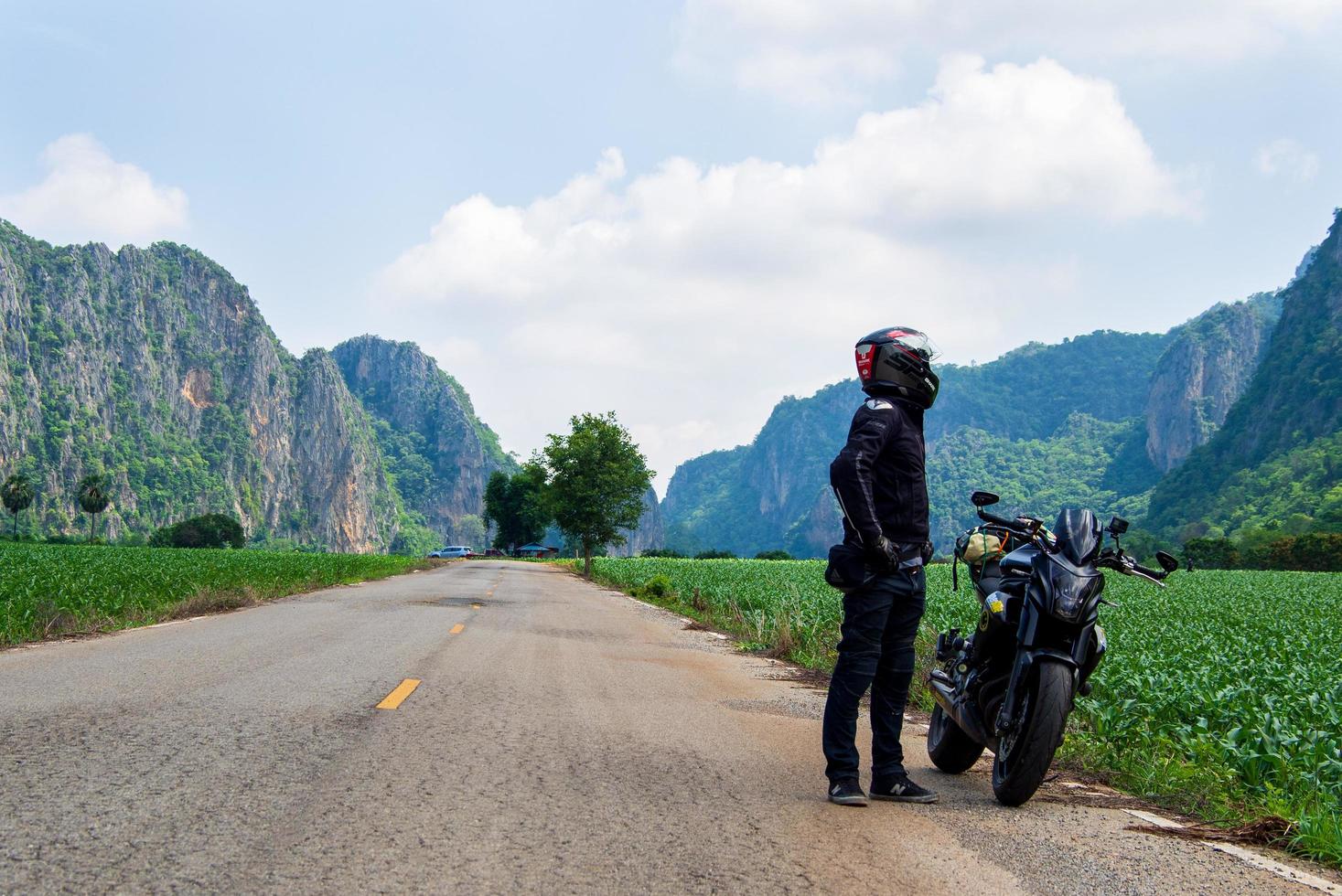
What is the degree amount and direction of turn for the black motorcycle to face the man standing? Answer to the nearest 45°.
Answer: approximately 135° to its right

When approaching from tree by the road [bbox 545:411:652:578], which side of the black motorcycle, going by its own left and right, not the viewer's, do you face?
back

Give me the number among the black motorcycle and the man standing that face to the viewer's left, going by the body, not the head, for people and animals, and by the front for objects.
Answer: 0

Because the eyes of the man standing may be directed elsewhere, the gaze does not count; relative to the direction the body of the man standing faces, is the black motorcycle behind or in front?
in front

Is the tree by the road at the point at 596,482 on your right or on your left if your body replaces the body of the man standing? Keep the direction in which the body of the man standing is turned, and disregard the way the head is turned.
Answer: on your left

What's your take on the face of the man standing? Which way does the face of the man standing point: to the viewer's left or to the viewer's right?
to the viewer's right

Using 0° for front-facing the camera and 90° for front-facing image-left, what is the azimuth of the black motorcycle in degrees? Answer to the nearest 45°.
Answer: approximately 315°
